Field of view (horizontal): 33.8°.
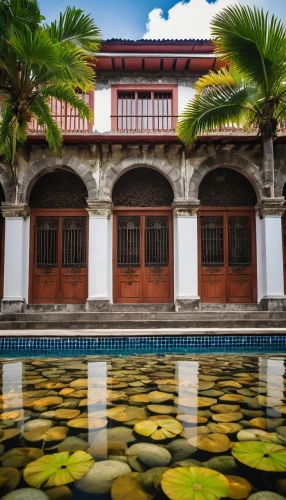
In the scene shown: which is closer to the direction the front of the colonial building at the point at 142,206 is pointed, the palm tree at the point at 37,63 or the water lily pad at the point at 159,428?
the water lily pad

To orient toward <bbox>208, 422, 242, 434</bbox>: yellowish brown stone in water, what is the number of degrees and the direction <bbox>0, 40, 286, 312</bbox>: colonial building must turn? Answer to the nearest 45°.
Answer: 0° — it already faces it

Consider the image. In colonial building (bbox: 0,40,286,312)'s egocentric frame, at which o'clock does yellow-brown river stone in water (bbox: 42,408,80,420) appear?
The yellow-brown river stone in water is roughly at 12 o'clock from the colonial building.

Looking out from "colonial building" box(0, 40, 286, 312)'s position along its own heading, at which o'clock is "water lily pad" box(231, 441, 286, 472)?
The water lily pad is roughly at 12 o'clock from the colonial building.

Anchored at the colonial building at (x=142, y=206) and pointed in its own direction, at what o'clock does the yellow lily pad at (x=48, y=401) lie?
The yellow lily pad is roughly at 12 o'clock from the colonial building.

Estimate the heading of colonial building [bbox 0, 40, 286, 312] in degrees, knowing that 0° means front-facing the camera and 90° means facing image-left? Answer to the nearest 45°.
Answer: approximately 0°

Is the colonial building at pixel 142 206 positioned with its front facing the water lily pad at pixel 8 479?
yes

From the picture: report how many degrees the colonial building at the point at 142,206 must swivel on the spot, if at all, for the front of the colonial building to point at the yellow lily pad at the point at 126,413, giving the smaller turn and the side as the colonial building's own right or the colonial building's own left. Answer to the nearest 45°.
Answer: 0° — it already faces it

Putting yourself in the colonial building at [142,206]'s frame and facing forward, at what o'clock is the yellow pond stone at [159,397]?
The yellow pond stone is roughly at 12 o'clock from the colonial building.

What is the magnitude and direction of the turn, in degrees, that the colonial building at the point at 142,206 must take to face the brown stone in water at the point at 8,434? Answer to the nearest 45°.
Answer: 0° — it already faces it

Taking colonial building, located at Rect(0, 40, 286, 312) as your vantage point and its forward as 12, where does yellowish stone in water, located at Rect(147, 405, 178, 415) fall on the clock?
The yellowish stone in water is roughly at 12 o'clock from the colonial building.
